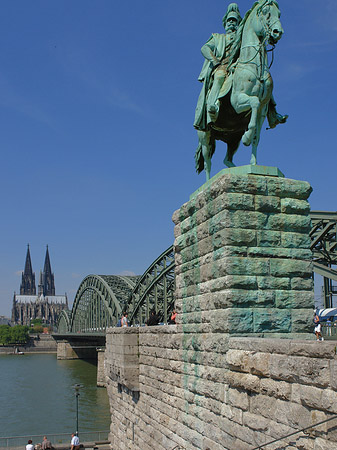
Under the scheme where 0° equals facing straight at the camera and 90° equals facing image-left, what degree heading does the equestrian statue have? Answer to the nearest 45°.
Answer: approximately 315°

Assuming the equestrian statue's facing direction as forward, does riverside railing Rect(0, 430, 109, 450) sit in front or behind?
behind
